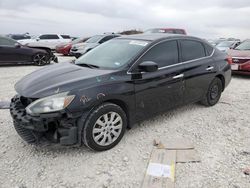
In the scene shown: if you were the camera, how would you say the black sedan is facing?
facing the viewer and to the left of the viewer

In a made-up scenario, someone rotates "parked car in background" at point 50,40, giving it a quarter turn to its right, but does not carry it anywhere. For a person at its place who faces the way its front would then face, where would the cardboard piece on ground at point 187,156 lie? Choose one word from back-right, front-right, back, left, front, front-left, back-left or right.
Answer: back

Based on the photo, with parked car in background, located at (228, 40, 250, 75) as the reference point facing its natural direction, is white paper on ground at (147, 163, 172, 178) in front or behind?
in front

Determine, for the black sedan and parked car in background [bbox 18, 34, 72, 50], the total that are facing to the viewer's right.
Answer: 0

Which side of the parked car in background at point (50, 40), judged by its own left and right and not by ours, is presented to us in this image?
left

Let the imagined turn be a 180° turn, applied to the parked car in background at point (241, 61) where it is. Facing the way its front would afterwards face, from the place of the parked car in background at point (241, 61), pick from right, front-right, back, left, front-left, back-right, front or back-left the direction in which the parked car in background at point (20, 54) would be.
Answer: back-left

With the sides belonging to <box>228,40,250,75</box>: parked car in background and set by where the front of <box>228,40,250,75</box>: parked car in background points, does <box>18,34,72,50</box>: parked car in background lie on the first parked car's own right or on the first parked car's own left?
on the first parked car's own right

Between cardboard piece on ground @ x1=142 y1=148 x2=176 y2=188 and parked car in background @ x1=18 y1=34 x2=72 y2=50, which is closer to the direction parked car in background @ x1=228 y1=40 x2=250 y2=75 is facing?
the cardboard piece on ground

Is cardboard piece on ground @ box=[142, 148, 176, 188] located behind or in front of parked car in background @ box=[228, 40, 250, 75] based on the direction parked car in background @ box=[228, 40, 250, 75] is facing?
in front
